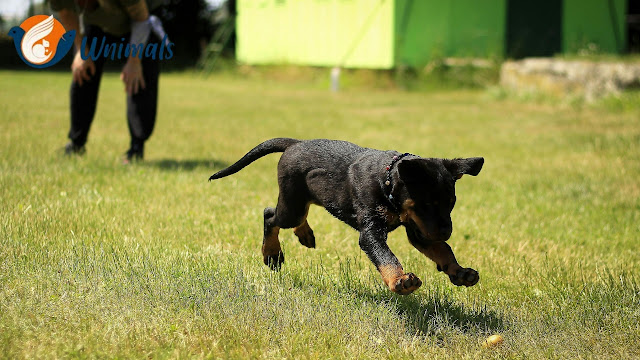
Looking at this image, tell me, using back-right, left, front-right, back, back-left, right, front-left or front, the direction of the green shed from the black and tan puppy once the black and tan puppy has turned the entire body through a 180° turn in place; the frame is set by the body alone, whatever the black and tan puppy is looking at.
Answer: front-right

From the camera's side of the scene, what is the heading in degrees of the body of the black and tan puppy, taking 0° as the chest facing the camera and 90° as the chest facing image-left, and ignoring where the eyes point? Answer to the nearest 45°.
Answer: approximately 315°

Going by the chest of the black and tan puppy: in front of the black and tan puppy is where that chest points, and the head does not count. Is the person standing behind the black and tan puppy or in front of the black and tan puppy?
behind
